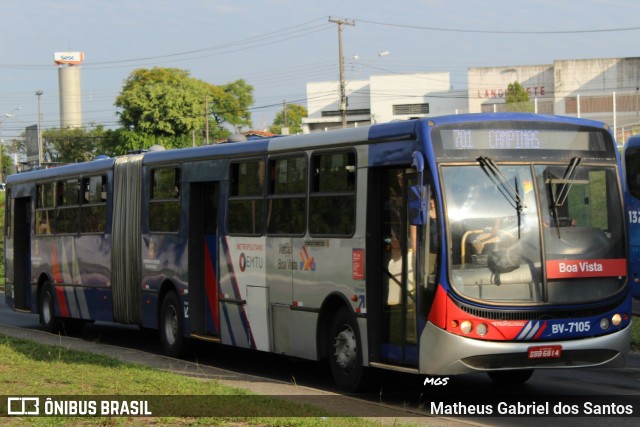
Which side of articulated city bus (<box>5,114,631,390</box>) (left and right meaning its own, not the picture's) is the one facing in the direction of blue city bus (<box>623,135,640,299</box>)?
left

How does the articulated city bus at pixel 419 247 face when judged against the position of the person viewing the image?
facing the viewer and to the right of the viewer
